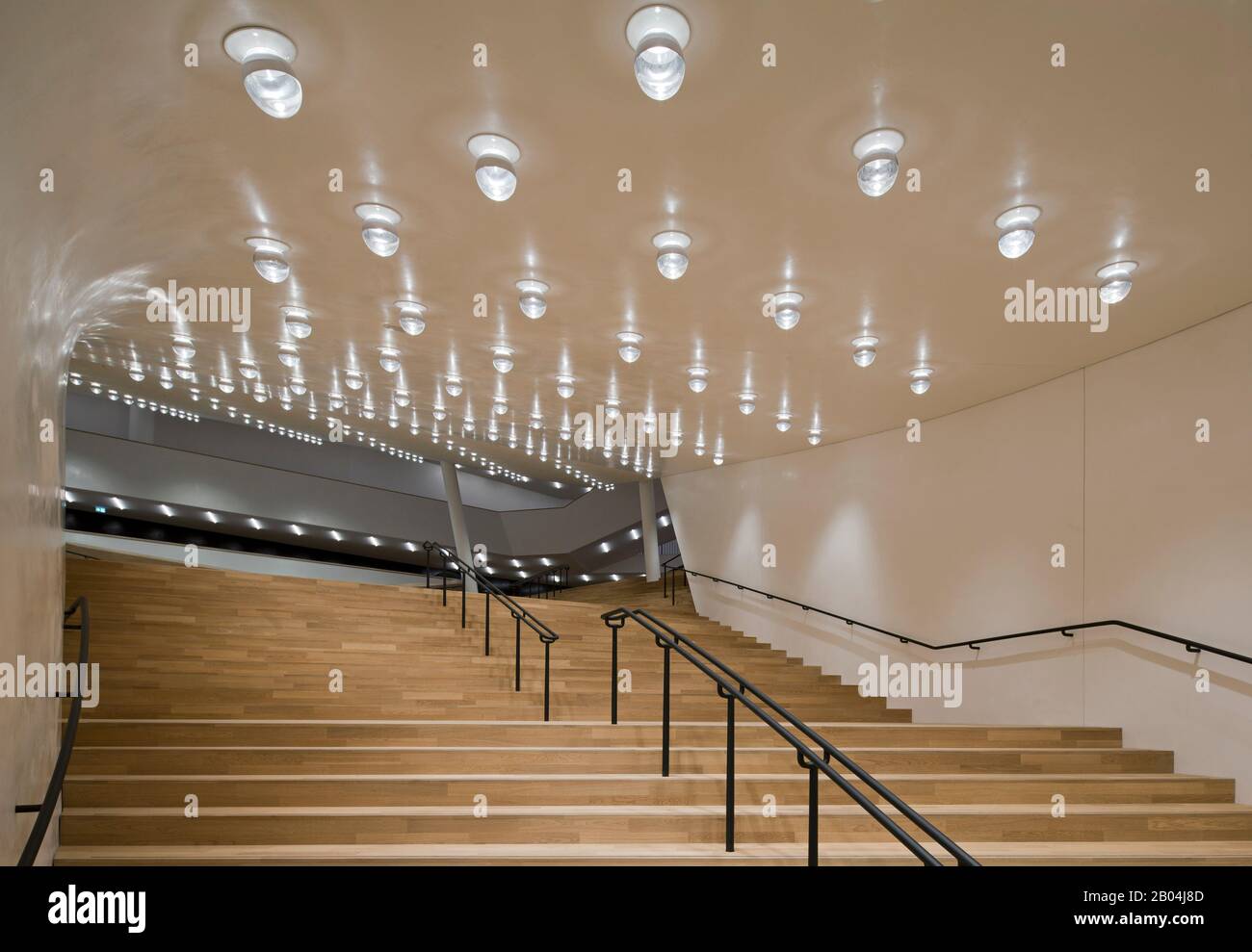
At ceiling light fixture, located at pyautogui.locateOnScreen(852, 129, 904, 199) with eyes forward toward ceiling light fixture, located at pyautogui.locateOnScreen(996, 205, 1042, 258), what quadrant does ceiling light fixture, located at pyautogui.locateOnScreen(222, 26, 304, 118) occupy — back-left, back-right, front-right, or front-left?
back-left

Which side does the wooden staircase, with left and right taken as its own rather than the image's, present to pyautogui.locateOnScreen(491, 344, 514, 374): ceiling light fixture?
back

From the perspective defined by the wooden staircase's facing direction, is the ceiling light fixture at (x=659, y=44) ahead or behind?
ahead

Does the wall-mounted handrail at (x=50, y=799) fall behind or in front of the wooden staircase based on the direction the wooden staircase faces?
in front

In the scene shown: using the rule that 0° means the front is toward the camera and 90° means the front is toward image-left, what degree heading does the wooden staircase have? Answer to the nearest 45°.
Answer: approximately 0°

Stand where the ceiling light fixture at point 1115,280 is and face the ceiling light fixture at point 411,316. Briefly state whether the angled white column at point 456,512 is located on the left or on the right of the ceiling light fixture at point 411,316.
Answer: right

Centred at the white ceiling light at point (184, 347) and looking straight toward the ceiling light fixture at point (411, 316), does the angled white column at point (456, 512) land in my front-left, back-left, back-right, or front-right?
back-left

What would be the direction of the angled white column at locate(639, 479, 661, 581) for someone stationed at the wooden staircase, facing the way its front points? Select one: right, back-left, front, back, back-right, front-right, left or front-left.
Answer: back

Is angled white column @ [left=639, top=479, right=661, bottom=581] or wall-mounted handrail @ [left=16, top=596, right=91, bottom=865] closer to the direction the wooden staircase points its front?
the wall-mounted handrail
